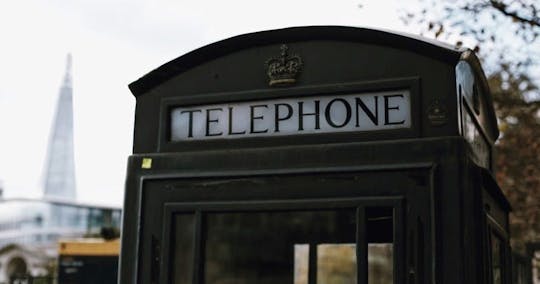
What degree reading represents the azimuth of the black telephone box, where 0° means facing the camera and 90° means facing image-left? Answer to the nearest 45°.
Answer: approximately 0°
